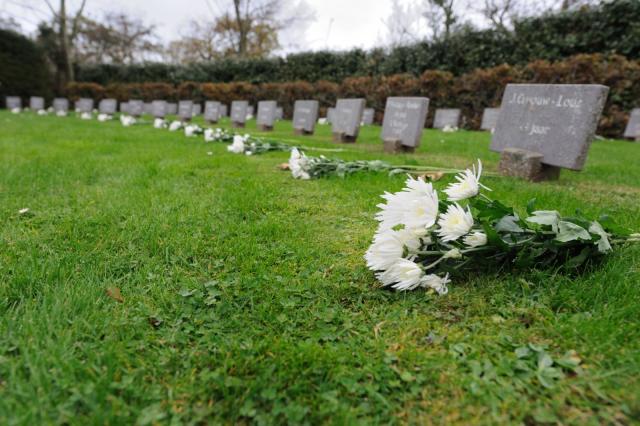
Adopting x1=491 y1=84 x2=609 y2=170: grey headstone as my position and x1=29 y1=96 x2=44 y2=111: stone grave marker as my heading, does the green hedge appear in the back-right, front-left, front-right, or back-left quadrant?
front-right

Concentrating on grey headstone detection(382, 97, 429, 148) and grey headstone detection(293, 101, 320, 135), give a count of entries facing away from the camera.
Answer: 0

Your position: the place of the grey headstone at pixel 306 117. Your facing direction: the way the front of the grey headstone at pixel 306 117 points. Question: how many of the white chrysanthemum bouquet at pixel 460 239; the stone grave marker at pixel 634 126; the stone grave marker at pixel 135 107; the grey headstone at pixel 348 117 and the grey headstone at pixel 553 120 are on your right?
1

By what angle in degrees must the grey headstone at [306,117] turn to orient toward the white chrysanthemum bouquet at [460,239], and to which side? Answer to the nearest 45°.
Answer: approximately 45° to its left

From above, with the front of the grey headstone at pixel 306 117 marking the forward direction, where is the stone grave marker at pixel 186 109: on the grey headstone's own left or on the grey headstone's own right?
on the grey headstone's own right

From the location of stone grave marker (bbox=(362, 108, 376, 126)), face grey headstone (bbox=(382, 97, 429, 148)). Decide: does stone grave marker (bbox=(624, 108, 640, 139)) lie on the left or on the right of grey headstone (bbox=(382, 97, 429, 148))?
left

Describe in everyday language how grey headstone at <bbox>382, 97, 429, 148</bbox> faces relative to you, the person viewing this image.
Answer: facing the viewer and to the left of the viewer

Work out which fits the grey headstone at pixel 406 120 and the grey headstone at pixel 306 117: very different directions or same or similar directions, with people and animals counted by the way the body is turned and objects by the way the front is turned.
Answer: same or similar directions

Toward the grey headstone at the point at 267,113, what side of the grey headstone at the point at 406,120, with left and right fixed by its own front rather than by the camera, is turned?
right

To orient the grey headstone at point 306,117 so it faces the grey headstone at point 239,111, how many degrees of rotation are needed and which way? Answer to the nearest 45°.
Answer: approximately 90° to its right

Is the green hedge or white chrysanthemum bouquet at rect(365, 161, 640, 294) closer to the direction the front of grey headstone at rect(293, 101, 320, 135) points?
the white chrysanthemum bouquet

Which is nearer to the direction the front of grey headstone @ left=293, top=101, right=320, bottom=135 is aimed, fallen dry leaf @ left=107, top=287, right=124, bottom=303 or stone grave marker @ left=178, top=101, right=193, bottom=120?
the fallen dry leaf

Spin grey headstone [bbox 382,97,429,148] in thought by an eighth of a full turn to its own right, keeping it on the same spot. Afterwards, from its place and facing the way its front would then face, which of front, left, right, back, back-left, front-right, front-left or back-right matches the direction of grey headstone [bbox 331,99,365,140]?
front-right
